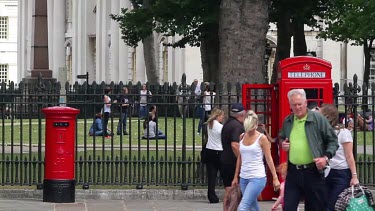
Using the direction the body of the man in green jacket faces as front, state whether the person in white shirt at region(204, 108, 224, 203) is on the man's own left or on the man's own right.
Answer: on the man's own right

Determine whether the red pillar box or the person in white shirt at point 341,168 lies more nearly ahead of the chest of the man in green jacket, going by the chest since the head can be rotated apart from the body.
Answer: the red pillar box

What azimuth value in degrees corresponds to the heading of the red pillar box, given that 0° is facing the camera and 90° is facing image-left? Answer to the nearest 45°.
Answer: approximately 0°
